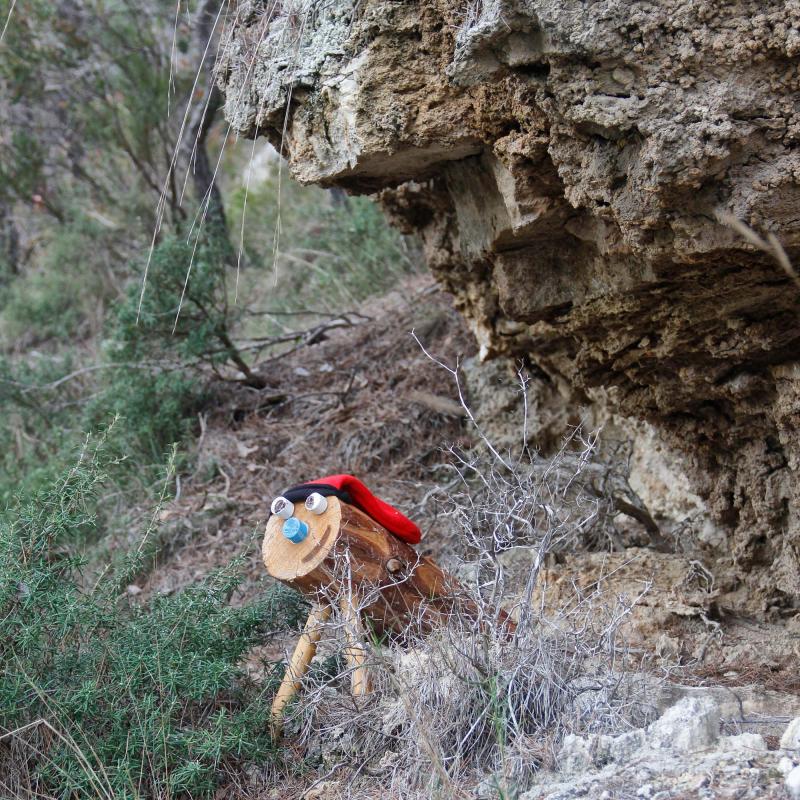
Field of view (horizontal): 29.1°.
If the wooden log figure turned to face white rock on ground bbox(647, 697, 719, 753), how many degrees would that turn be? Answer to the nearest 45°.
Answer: approximately 90° to its left

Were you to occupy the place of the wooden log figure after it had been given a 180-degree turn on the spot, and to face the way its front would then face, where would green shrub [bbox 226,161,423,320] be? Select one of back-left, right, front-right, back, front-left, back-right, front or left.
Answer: front-left

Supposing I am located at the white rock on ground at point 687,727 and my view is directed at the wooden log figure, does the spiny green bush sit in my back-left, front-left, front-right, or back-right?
front-left

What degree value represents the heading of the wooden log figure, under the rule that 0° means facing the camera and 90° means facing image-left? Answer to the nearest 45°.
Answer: approximately 45°

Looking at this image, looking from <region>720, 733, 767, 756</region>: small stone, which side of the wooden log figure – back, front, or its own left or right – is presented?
left

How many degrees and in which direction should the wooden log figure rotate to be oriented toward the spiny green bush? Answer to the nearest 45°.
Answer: approximately 45° to its right

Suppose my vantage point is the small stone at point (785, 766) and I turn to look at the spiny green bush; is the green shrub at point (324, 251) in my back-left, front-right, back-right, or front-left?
front-right
